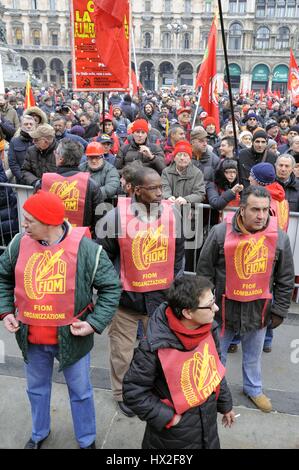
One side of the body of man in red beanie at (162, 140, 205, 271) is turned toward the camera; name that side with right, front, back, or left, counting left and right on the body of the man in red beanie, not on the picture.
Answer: front

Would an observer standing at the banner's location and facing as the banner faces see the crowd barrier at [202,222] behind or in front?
in front

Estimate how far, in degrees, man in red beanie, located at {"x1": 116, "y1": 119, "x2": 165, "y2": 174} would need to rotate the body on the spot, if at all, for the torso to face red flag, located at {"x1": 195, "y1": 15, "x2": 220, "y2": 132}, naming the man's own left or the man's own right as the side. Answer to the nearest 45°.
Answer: approximately 135° to the man's own left

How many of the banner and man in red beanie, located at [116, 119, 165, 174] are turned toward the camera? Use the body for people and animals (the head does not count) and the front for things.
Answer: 2

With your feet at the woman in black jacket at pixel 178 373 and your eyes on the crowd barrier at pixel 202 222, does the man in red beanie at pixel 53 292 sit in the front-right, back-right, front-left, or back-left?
front-left

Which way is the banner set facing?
toward the camera

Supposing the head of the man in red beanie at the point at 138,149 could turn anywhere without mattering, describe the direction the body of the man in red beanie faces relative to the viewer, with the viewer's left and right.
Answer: facing the viewer

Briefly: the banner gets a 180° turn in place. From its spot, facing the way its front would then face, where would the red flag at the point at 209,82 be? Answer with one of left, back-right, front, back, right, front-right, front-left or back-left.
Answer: front-right

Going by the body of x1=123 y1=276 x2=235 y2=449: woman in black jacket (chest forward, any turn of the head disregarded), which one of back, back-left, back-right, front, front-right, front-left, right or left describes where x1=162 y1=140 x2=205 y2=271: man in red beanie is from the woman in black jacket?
back-left

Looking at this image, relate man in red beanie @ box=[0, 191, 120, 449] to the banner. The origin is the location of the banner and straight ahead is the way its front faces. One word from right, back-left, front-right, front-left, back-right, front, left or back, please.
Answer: front

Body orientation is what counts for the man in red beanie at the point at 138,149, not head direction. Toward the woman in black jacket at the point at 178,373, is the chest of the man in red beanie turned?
yes

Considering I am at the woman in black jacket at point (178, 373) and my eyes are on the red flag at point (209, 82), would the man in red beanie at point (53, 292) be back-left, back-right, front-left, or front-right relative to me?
front-left

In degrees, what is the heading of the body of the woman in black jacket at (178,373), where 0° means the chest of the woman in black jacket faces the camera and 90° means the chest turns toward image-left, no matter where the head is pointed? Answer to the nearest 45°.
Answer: approximately 315°

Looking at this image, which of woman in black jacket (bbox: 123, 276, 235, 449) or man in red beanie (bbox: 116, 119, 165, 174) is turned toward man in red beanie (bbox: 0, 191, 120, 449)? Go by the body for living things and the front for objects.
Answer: man in red beanie (bbox: 116, 119, 165, 174)
